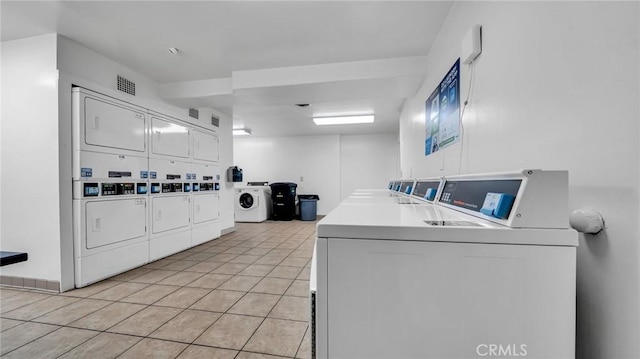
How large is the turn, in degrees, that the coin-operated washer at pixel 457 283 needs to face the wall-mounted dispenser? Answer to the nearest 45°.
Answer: approximately 45° to its right

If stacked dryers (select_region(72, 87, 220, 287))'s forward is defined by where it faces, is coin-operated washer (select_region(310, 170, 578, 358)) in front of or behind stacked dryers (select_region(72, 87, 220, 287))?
in front

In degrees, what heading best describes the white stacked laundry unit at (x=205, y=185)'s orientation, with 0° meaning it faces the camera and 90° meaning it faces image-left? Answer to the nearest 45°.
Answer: approximately 315°

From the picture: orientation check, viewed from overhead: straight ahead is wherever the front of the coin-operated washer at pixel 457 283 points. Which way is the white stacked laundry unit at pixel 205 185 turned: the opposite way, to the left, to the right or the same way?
the opposite way

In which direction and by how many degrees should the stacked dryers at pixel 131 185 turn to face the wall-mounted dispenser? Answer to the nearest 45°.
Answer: approximately 90° to its left

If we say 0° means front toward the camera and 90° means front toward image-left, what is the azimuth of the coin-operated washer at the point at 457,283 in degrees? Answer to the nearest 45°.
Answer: approximately 90°

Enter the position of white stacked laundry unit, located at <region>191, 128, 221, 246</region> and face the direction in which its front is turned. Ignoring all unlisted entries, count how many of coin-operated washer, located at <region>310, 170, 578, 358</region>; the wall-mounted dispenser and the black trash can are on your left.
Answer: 2

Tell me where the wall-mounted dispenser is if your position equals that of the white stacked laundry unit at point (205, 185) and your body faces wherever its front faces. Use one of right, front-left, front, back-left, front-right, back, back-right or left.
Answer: left

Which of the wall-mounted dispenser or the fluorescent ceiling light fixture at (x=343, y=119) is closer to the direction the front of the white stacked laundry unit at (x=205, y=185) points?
the fluorescent ceiling light fixture

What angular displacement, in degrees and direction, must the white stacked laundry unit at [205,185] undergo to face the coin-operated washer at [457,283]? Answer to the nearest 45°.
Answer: approximately 45° to its right

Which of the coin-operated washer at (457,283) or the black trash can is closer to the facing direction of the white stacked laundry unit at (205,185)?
the coin-operated washer

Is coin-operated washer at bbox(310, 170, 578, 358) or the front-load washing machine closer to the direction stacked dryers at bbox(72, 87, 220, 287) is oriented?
the coin-operated washer

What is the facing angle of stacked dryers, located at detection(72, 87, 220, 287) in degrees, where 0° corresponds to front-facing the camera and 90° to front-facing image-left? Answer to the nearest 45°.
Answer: approximately 315°

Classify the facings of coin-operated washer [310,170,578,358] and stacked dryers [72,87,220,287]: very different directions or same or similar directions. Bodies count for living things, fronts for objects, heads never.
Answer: very different directions

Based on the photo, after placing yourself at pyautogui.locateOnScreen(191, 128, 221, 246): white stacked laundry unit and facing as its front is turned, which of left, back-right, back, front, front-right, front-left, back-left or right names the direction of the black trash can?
left

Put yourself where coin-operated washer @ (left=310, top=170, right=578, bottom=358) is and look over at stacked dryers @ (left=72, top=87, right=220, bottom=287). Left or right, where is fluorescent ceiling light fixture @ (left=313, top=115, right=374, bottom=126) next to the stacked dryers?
right

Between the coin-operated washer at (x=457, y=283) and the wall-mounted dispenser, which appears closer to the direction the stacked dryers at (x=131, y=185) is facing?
the coin-operated washer
